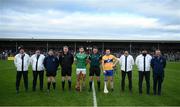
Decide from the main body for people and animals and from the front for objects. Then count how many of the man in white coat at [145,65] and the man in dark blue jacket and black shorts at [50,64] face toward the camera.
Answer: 2

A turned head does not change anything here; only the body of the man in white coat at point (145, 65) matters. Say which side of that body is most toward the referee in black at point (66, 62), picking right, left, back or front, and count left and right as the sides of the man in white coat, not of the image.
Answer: right

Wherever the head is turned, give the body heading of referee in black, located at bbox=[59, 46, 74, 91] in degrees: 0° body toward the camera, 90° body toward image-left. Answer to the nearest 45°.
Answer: approximately 0°

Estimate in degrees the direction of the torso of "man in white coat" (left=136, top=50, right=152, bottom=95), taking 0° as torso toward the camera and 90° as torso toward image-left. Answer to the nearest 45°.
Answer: approximately 0°

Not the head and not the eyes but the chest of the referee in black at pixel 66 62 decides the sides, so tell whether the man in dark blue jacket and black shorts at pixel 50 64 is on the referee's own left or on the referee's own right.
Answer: on the referee's own right

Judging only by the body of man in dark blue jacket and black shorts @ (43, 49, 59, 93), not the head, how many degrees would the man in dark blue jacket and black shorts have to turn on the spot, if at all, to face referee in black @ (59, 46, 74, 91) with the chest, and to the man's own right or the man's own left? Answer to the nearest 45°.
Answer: approximately 90° to the man's own left

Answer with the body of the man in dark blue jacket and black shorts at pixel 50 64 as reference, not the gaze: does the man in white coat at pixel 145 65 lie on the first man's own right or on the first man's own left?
on the first man's own left

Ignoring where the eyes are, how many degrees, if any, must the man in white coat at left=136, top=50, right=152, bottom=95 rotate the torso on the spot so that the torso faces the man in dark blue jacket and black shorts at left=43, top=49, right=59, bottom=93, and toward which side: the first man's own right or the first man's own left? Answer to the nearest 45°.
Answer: approximately 90° to the first man's own right
